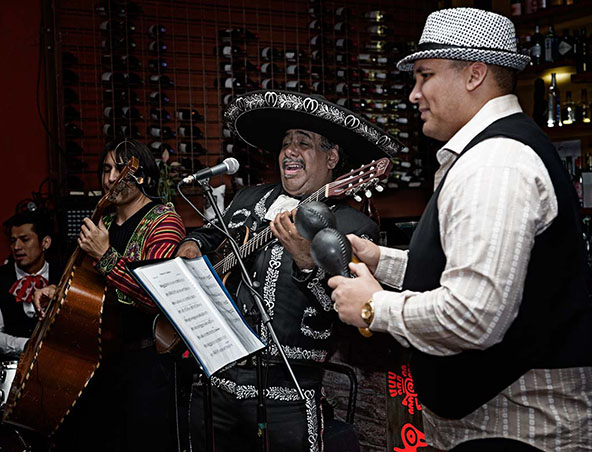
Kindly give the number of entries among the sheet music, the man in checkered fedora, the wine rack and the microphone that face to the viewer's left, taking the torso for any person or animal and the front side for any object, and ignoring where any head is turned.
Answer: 1

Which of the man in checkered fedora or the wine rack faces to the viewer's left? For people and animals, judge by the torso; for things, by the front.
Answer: the man in checkered fedora

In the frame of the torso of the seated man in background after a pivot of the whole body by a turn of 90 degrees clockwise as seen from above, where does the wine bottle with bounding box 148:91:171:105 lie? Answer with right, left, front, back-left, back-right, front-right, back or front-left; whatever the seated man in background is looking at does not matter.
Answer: right

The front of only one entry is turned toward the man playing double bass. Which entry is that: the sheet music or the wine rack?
the wine rack

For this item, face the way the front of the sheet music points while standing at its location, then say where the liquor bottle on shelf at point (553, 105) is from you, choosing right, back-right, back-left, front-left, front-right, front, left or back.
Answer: left

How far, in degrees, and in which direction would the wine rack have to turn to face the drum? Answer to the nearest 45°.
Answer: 0° — it already faces it

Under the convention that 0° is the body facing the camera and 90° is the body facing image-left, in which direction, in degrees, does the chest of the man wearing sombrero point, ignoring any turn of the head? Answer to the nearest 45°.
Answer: approximately 45°

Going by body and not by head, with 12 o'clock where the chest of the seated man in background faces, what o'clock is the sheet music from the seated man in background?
The sheet music is roughly at 10 o'clock from the seated man in background.

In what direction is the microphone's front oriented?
to the viewer's right

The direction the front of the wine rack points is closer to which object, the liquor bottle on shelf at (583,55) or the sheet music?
the sheet music

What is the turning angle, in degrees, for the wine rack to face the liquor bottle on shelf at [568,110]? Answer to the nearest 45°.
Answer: approximately 90° to its left

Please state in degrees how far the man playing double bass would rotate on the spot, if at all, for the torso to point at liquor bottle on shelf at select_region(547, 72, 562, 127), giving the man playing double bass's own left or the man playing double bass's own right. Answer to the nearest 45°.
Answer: approximately 180°

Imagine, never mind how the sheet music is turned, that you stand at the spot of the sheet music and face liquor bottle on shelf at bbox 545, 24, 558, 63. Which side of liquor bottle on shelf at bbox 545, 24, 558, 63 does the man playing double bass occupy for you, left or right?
left

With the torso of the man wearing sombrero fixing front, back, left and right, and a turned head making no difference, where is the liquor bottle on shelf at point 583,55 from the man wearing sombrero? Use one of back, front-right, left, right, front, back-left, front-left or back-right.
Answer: back

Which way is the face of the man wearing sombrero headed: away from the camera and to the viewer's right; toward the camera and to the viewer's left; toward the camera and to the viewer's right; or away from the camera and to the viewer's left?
toward the camera and to the viewer's left
